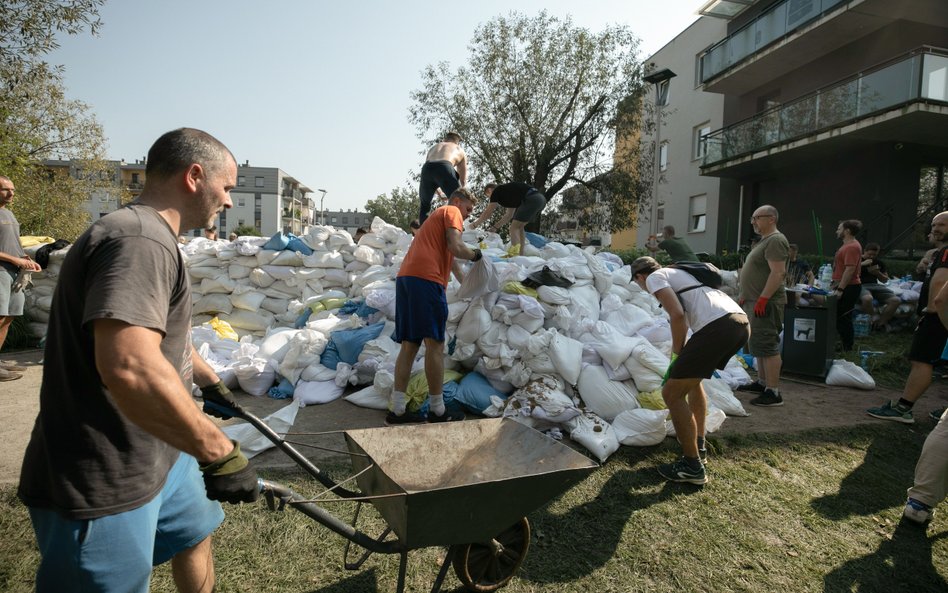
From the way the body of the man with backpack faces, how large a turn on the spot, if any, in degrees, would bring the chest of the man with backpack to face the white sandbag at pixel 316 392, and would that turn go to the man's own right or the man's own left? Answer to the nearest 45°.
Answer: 0° — they already face it

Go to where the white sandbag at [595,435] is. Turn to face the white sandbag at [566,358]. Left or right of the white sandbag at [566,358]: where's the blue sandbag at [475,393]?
left

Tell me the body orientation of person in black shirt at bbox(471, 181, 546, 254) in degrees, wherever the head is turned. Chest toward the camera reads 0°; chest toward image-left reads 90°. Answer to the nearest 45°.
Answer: approximately 90°

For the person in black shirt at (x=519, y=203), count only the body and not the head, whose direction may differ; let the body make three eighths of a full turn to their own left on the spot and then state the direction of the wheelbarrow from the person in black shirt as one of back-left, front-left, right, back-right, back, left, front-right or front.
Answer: front-right

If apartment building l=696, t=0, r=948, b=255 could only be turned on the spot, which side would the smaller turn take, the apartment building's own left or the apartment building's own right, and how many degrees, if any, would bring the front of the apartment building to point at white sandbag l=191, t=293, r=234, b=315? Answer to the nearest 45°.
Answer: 0° — it already faces it

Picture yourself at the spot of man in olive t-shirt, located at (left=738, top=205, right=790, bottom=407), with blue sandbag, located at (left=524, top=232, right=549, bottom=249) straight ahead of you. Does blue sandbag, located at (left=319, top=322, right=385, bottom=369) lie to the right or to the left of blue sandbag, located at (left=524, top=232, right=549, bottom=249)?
left

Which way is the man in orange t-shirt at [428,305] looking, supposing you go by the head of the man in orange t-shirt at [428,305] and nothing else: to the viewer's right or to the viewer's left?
to the viewer's right

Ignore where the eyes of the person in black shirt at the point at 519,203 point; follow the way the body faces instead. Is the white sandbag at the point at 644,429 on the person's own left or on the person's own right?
on the person's own left

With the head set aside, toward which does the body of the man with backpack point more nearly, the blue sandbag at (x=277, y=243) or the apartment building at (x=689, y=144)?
the blue sandbag

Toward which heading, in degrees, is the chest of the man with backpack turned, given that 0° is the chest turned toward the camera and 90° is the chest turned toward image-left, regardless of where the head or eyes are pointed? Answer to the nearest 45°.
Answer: approximately 90°

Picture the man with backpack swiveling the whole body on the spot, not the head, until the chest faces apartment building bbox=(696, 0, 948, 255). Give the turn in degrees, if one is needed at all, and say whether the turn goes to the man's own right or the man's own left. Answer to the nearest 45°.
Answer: approximately 90° to the man's own right
